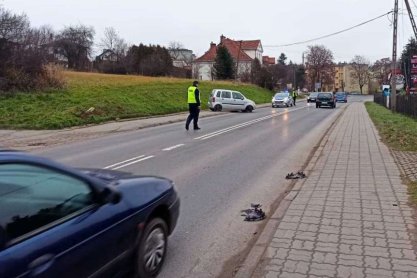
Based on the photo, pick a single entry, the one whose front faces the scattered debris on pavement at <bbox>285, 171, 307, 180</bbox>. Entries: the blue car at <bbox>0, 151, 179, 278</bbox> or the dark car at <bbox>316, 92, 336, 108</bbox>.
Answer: the blue car

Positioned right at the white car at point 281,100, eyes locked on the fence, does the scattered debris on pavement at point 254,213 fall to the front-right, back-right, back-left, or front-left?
front-right

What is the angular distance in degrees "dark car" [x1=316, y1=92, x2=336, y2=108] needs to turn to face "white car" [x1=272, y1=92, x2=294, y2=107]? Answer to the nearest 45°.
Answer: approximately 90° to its left

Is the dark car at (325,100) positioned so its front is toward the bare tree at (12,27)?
no

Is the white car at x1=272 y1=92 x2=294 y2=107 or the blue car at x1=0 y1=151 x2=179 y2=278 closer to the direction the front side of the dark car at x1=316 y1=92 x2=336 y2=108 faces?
the white car

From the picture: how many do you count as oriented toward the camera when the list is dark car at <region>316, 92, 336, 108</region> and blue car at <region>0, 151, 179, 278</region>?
0

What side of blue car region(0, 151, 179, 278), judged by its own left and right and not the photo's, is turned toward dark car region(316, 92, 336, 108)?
front

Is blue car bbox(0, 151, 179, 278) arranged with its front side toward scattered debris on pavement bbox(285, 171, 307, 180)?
yes

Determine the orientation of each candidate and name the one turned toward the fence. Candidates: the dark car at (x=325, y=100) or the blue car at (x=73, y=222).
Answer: the blue car

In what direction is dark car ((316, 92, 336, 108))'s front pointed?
away from the camera

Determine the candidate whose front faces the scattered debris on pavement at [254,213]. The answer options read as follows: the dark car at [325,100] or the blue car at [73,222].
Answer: the blue car

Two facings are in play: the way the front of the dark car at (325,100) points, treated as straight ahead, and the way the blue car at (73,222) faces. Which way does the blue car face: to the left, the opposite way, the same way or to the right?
the same way

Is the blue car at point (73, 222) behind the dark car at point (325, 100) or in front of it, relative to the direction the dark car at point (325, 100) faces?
behind

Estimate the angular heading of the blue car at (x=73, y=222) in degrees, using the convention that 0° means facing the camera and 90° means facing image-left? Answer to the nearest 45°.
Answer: approximately 225°

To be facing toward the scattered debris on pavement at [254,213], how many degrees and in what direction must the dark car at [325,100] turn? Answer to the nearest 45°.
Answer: approximately 180°

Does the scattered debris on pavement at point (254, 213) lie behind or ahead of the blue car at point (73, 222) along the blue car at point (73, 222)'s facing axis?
ahead

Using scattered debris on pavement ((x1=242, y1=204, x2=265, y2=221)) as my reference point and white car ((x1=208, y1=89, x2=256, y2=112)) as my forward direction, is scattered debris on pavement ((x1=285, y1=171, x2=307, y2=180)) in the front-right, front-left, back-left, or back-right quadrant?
front-right
